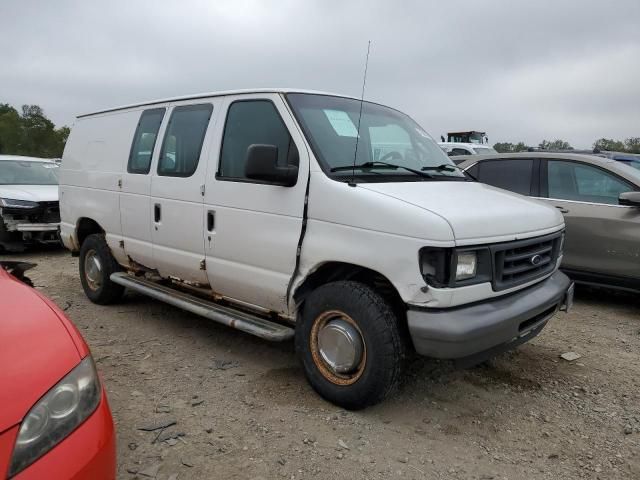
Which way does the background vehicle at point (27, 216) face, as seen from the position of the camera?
facing the viewer and to the right of the viewer

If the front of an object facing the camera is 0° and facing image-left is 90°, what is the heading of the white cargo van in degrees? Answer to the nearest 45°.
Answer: approximately 315°

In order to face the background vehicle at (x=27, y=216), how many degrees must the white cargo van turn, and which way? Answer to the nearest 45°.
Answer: approximately 180°

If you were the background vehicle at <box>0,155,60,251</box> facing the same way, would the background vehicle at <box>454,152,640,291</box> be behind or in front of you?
in front

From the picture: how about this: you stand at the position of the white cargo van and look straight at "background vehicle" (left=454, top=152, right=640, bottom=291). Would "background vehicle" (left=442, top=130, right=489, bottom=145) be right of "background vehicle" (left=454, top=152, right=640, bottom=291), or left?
left

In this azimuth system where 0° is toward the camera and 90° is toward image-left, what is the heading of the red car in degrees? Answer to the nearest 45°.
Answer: approximately 315°

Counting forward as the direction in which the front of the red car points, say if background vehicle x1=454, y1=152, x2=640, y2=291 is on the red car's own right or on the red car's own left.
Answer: on the red car's own left

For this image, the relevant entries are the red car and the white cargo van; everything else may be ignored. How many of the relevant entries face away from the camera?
0
